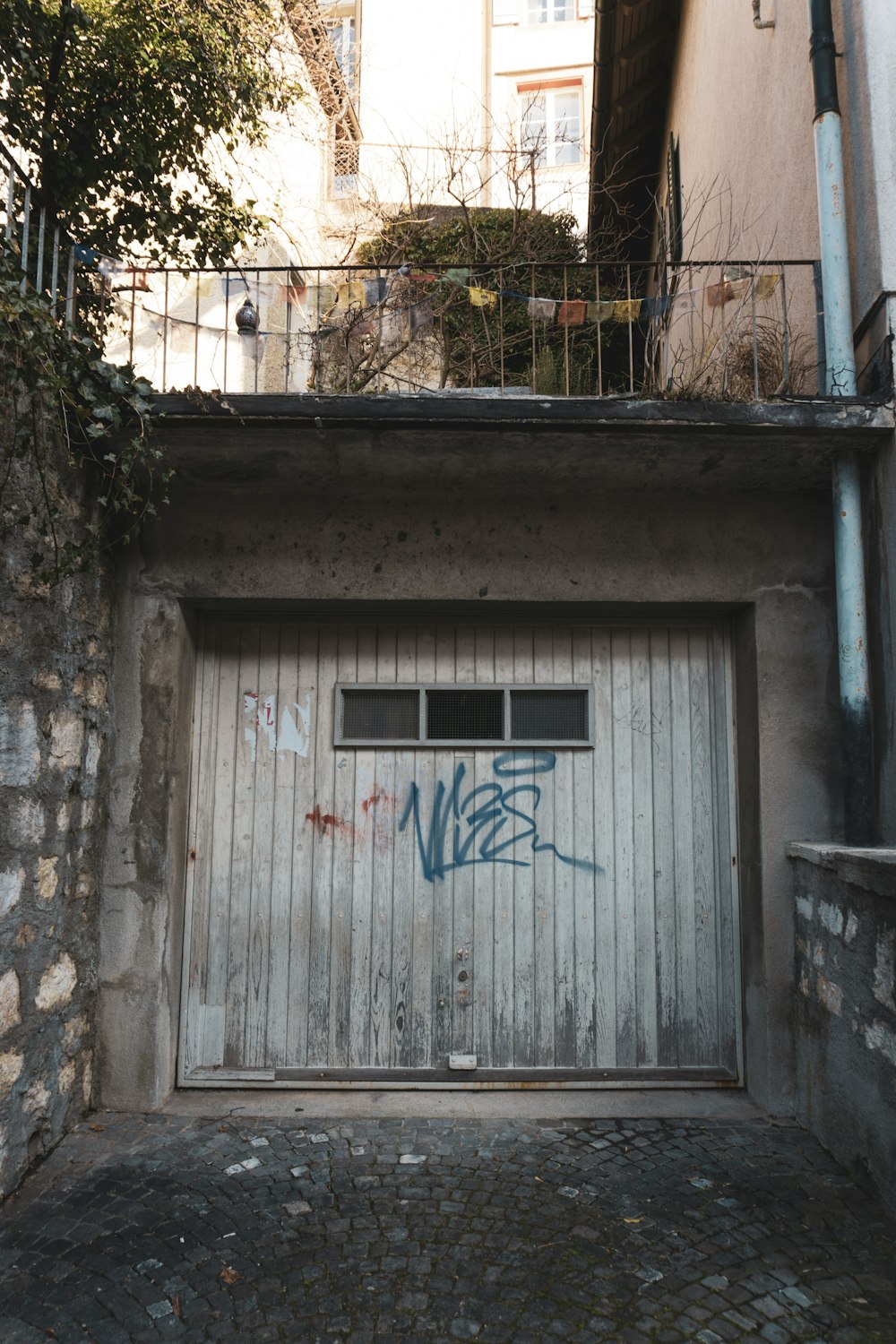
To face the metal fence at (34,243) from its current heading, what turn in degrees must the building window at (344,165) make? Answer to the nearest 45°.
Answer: approximately 45° to its right

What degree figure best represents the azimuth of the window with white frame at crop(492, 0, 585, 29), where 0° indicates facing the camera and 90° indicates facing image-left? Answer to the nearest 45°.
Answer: approximately 0°

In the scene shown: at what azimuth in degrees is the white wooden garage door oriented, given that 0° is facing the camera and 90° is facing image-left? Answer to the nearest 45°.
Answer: approximately 0°

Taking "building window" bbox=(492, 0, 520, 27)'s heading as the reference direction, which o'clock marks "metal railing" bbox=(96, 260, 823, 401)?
The metal railing is roughly at 12 o'clock from the building window.

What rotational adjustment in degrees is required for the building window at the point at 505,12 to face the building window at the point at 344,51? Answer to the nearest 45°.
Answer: approximately 45° to its right
